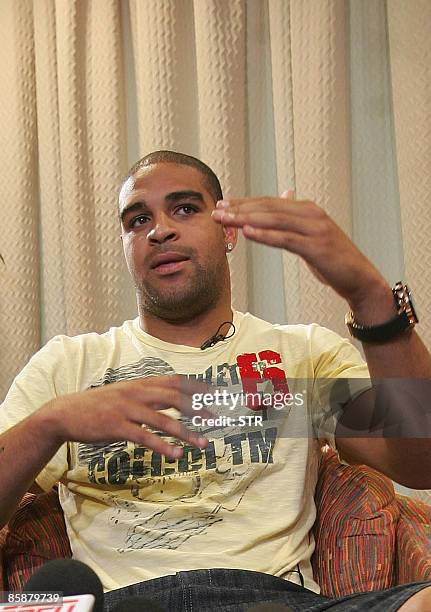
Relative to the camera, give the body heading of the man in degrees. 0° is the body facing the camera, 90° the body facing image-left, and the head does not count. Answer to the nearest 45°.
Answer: approximately 0°
